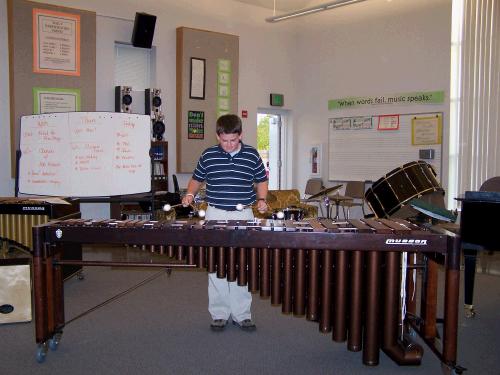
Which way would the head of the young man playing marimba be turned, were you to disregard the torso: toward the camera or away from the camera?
toward the camera

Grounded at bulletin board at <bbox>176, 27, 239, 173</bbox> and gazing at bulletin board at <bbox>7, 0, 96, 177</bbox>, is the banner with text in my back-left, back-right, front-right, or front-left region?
back-left

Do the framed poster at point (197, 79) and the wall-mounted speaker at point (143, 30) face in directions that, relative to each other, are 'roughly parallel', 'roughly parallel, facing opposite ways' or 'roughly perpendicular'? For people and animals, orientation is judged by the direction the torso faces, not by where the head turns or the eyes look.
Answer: roughly parallel

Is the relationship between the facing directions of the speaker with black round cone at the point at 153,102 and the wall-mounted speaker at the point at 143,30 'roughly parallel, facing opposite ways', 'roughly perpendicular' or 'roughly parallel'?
roughly parallel

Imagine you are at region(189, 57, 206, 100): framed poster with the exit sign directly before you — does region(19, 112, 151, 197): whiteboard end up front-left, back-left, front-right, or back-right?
back-right

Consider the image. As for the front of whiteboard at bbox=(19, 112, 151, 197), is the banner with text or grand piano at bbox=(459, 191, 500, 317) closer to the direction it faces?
the grand piano

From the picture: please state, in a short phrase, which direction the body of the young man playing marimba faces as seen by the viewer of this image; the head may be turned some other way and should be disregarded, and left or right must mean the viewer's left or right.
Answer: facing the viewer

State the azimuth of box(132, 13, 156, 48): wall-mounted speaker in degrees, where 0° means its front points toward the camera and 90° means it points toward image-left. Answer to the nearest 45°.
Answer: approximately 315°

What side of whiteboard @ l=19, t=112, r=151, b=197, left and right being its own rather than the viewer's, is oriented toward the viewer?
front

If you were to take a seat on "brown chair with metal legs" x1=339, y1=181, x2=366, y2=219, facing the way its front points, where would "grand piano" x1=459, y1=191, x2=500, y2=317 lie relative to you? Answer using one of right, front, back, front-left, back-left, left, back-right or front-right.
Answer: front-left

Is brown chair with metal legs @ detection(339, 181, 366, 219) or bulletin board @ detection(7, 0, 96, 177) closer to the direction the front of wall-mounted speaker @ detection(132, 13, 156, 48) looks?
the brown chair with metal legs

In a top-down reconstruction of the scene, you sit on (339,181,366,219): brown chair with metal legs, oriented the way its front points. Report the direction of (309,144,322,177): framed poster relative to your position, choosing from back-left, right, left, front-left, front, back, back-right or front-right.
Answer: right
